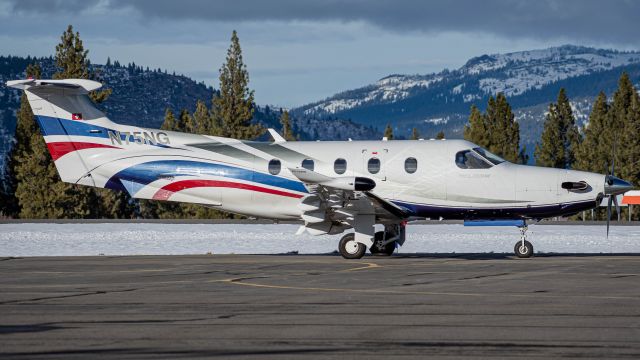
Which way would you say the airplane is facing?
to the viewer's right
